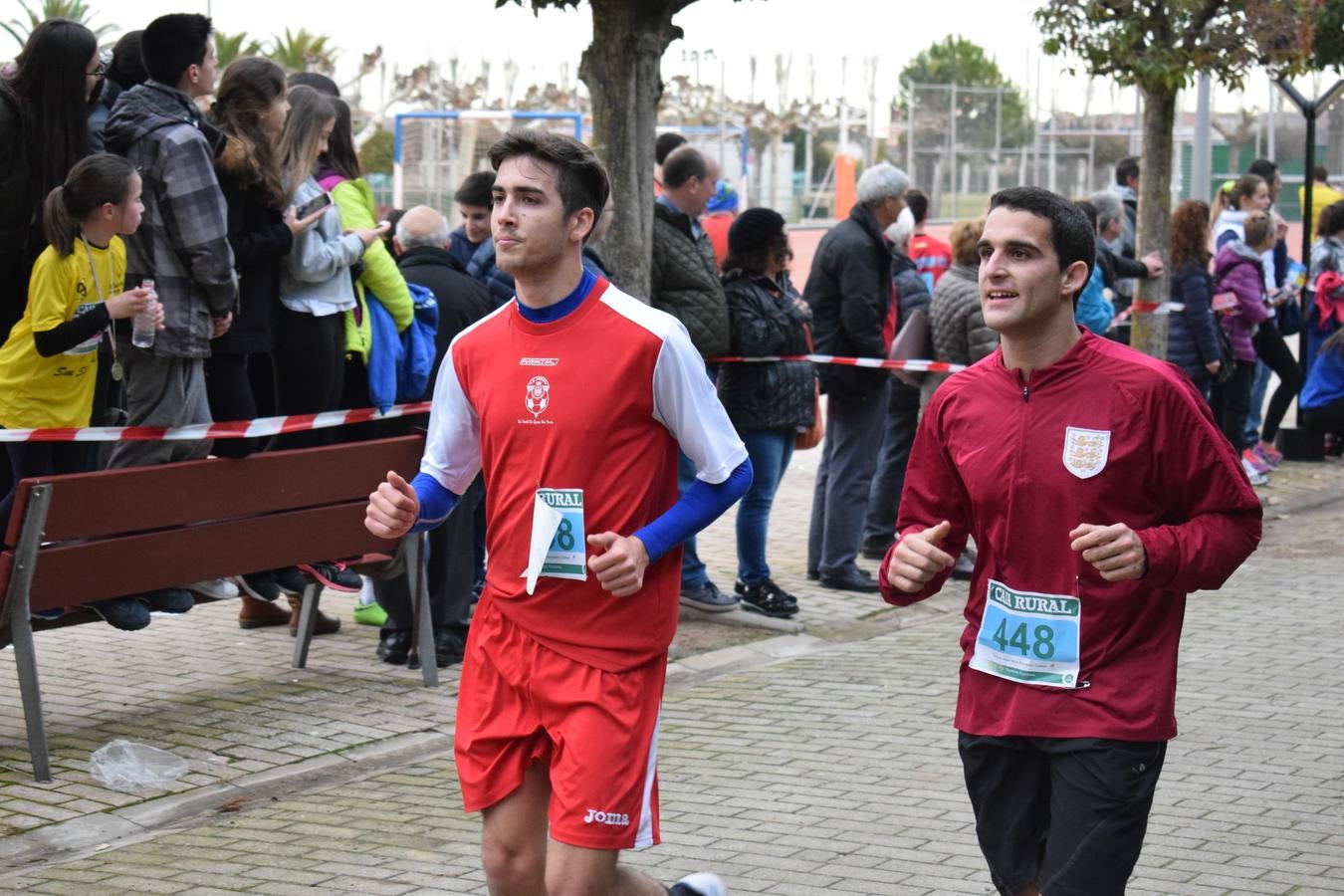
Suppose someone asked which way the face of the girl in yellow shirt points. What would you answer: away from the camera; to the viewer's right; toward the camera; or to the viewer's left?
to the viewer's right

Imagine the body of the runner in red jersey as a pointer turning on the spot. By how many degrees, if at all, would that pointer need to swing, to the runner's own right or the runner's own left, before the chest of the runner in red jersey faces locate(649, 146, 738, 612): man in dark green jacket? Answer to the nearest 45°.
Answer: approximately 135° to the runner's own right

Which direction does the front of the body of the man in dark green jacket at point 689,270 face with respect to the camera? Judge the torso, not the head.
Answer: to the viewer's right

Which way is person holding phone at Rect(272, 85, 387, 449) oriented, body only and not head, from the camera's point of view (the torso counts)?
to the viewer's right

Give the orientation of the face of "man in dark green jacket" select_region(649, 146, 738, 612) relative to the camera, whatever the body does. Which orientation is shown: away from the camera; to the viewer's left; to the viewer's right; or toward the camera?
to the viewer's right

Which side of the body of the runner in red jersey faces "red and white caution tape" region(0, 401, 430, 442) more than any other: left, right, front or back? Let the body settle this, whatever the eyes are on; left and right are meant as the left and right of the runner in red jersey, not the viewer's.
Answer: right

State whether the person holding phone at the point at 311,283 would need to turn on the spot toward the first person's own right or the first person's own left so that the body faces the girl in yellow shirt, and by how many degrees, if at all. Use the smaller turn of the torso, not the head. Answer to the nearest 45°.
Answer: approximately 135° to the first person's own right

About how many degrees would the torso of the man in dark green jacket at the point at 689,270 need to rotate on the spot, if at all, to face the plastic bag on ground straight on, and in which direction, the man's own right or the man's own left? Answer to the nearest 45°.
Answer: approximately 135° to the man's own right

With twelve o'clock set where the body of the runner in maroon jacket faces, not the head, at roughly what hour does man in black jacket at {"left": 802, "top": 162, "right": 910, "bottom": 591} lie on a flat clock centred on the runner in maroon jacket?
The man in black jacket is roughly at 4 o'clock from the runner in maroon jacket.

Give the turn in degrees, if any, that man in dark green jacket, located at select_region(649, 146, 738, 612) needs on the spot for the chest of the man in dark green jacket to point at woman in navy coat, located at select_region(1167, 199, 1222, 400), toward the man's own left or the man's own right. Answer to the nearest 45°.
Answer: approximately 45° to the man's own left

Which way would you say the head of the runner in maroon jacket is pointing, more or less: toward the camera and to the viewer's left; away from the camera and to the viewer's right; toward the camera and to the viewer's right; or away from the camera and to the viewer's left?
toward the camera and to the viewer's left
